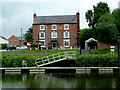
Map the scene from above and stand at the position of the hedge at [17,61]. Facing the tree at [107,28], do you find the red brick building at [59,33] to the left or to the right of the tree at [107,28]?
left

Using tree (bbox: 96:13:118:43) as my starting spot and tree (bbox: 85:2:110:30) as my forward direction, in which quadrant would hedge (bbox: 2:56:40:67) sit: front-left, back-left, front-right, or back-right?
back-left

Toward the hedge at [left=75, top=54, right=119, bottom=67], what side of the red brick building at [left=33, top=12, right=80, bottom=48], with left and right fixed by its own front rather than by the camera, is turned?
front

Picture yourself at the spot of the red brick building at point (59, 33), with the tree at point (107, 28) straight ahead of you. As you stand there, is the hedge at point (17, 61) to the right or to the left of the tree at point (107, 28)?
right

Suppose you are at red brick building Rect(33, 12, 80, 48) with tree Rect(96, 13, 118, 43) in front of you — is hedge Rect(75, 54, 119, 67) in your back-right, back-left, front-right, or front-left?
front-right

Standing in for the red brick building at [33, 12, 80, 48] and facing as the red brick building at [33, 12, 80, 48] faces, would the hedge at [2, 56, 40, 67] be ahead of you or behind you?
ahead

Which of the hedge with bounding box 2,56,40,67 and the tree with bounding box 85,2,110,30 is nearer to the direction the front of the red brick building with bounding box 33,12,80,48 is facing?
the hedge

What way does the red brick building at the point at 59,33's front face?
toward the camera

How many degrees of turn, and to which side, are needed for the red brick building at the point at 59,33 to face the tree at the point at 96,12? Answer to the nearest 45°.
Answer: approximately 90° to its left
